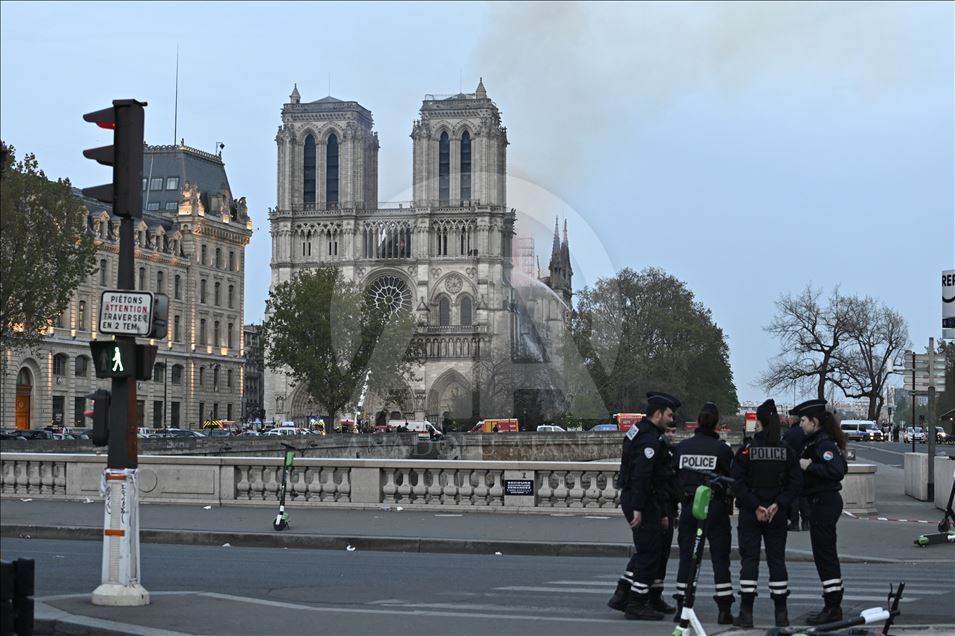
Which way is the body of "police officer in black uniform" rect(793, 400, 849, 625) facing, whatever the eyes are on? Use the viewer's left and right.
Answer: facing to the left of the viewer

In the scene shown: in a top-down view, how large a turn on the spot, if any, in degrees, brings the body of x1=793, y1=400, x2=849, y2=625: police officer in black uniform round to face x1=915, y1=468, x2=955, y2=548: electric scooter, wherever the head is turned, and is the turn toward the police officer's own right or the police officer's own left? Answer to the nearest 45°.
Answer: approximately 90° to the police officer's own right

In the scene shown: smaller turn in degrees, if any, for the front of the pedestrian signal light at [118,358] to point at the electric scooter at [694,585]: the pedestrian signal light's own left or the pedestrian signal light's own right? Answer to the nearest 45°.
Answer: approximately 45° to the pedestrian signal light's own left

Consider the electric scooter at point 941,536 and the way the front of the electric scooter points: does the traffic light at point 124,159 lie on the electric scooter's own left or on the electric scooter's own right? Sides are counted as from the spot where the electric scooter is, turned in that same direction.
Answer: on the electric scooter's own right

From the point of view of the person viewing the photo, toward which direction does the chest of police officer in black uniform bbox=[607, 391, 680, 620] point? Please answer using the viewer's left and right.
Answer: facing to the right of the viewer

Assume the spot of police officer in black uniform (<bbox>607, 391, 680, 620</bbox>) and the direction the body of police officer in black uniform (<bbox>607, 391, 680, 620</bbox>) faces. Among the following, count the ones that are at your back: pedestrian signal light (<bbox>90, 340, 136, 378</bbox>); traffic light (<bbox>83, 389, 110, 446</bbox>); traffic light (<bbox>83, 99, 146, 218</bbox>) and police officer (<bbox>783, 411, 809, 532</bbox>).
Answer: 3

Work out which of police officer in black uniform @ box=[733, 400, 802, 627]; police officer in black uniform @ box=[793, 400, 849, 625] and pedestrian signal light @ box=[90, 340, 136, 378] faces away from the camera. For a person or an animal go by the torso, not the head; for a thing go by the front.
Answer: police officer in black uniform @ box=[733, 400, 802, 627]

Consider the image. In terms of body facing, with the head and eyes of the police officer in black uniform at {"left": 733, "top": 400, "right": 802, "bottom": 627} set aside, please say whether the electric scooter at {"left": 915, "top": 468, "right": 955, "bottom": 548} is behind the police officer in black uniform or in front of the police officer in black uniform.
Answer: in front

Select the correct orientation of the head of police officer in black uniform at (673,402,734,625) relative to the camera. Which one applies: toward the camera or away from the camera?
away from the camera

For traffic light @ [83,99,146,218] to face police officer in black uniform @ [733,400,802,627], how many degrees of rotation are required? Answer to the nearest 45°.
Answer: approximately 180°

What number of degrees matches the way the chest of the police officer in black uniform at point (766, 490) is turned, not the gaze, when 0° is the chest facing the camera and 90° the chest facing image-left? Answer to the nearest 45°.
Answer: approximately 180°

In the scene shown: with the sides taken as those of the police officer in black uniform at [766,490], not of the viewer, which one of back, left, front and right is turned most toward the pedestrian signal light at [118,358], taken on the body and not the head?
left

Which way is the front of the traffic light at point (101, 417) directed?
to the viewer's left

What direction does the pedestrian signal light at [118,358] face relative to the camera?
toward the camera

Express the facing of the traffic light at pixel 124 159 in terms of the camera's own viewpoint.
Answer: facing to the left of the viewer

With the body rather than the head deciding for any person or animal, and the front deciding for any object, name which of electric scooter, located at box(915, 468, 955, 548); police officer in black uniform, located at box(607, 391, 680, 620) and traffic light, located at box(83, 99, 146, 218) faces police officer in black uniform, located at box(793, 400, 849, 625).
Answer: police officer in black uniform, located at box(607, 391, 680, 620)

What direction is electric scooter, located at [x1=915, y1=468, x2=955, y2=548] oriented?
to the viewer's right
